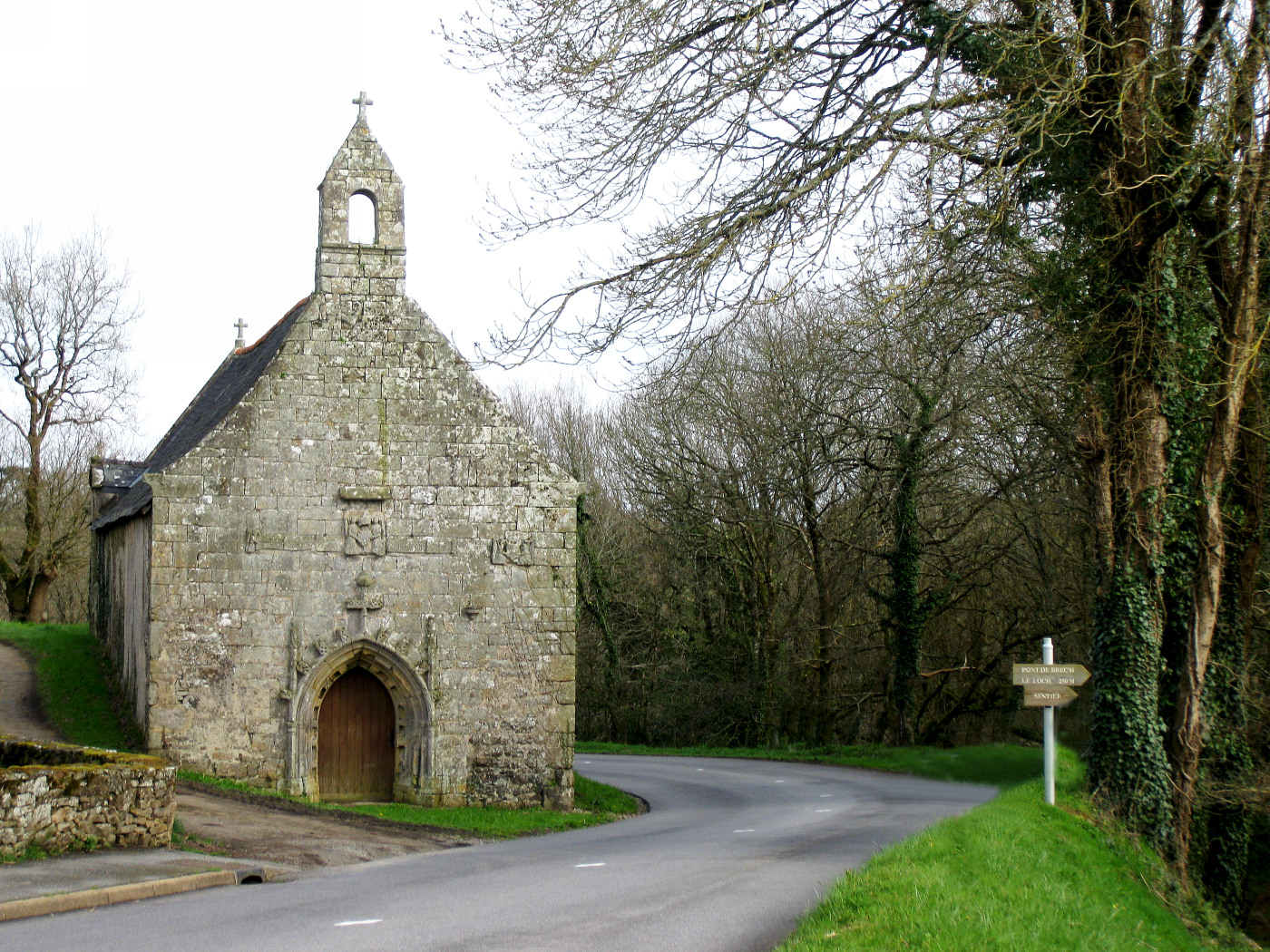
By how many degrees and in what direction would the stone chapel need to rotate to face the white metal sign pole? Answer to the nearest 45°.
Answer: approximately 45° to its left

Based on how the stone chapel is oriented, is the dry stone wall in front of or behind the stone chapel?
in front

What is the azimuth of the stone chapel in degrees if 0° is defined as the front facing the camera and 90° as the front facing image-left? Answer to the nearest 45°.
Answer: approximately 0°

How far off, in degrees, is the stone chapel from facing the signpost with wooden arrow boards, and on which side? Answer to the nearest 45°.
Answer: approximately 45° to its left
